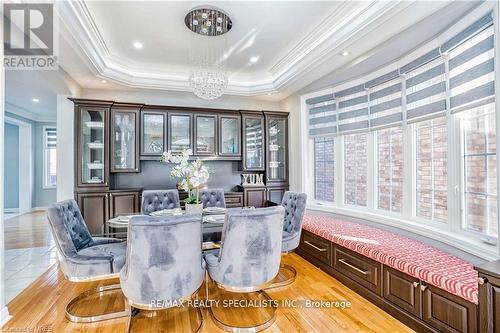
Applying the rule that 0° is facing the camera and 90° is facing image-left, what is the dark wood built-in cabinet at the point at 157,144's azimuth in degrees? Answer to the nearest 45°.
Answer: approximately 0°

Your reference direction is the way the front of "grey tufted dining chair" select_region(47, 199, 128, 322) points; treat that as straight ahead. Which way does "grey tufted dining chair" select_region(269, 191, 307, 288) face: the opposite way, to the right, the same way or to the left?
the opposite way

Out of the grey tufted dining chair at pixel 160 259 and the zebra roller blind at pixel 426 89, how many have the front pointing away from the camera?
1

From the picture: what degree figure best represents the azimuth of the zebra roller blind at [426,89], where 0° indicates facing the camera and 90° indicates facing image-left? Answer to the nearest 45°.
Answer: approximately 45°

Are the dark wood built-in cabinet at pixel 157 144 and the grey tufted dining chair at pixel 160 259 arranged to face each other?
yes

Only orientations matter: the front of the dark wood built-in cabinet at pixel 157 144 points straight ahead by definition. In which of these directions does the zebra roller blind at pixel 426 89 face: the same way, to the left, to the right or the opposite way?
to the right

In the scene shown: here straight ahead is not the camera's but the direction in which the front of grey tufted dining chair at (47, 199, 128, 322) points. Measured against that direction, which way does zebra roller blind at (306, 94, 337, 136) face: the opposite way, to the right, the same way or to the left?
the opposite way

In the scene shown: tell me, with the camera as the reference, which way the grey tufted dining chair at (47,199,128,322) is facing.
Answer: facing to the right of the viewer

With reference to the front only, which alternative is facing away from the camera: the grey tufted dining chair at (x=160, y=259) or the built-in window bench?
the grey tufted dining chair

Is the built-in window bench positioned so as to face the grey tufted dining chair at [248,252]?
yes

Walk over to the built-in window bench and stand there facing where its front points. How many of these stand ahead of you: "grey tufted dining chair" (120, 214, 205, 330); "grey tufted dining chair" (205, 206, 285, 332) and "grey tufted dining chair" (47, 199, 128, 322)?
3

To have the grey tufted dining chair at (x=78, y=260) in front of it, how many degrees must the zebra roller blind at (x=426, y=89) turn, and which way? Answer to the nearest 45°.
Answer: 0° — it already faces it
